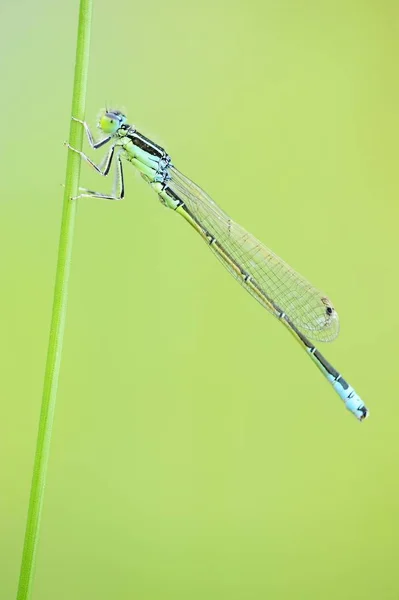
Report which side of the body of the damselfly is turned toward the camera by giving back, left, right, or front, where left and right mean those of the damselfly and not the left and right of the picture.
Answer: left
